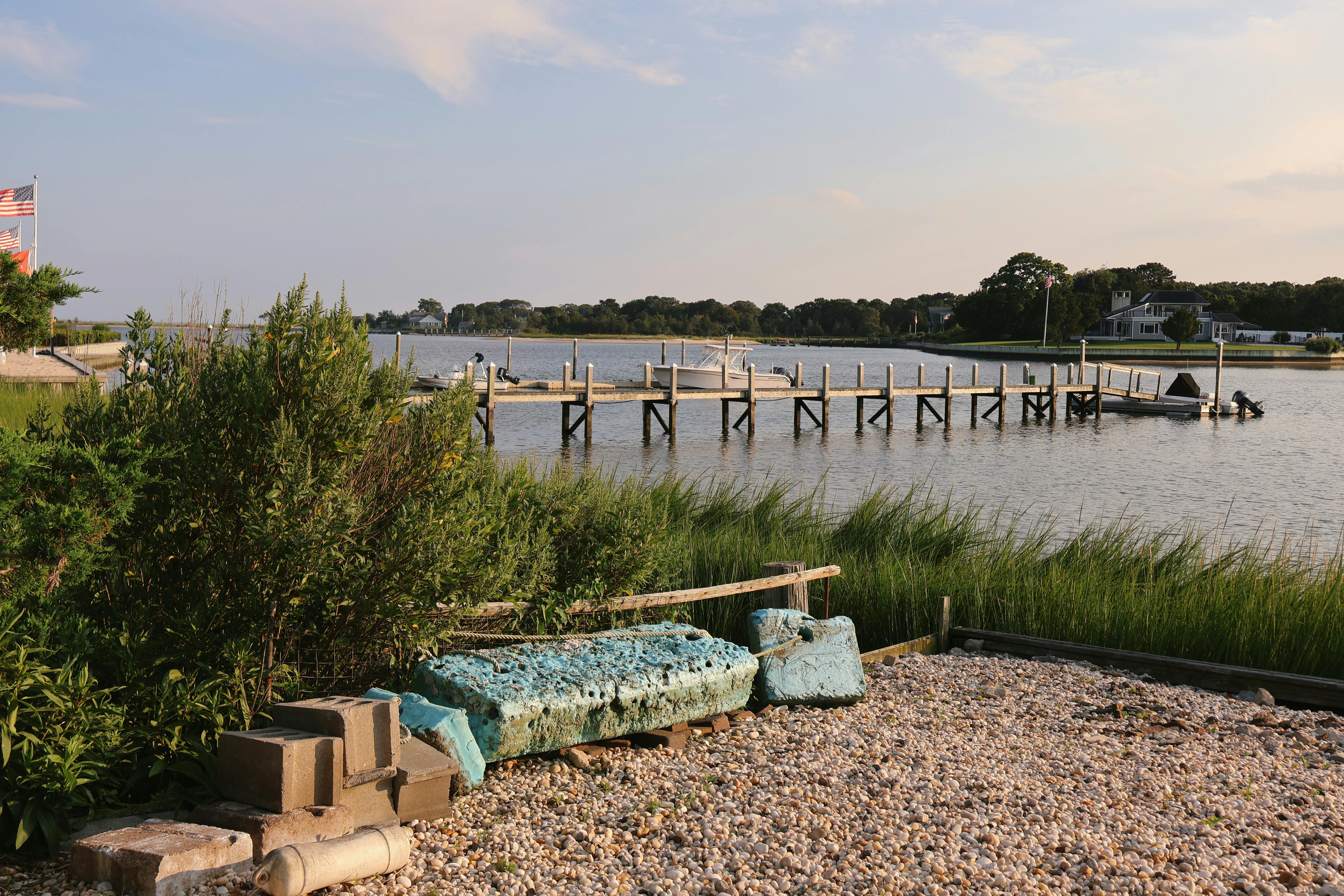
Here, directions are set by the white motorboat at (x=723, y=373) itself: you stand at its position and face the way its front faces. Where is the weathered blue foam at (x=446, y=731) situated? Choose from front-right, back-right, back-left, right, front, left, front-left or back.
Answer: left

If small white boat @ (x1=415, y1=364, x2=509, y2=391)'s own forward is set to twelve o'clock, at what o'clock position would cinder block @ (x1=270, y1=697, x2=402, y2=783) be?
The cinder block is roughly at 9 o'clock from the small white boat.

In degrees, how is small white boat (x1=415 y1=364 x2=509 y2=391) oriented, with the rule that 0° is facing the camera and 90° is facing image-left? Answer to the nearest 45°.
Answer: approximately 90°

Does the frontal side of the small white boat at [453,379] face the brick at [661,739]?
no

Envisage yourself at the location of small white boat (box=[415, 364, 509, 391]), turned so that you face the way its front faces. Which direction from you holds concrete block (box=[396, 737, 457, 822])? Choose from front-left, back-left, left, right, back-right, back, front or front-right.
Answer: left

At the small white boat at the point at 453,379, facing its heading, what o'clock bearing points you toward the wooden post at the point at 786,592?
The wooden post is roughly at 9 o'clock from the small white boat.

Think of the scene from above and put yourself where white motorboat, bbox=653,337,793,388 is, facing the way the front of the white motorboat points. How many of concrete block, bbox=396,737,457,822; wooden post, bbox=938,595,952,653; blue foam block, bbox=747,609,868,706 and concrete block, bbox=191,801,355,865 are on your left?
4

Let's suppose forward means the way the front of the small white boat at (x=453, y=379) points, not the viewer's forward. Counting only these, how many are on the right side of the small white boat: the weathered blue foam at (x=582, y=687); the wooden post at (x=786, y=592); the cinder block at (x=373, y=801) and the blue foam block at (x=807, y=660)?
0

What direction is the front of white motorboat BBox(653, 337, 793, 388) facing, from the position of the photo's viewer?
facing to the left of the viewer

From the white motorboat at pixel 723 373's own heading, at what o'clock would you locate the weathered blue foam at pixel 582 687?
The weathered blue foam is roughly at 9 o'clock from the white motorboat.

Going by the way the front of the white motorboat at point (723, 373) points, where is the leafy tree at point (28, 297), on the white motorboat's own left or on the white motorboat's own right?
on the white motorboat's own left

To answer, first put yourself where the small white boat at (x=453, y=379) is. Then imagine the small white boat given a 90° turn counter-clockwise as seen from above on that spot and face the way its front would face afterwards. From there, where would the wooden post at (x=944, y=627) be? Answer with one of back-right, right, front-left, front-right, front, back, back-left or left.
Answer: front

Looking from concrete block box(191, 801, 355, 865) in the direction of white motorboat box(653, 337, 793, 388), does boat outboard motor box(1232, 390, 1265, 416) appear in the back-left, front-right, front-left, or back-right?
front-right

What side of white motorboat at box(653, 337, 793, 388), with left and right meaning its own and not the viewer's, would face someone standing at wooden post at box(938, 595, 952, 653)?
left

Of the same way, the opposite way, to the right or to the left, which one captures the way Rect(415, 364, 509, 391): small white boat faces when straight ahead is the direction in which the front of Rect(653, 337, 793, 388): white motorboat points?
the same way

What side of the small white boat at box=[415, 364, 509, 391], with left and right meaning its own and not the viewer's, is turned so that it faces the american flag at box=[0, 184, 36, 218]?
front

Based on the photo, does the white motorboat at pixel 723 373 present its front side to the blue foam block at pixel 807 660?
no

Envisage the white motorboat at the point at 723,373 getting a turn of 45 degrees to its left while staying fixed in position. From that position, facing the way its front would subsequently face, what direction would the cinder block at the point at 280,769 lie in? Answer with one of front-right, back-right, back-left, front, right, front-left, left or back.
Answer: front-left

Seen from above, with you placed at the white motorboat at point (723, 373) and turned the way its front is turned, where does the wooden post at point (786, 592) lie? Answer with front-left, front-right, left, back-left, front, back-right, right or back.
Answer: left

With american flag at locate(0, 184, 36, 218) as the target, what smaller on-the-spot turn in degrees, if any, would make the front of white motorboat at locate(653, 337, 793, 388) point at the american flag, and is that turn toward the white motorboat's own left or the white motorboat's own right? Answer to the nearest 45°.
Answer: approximately 45° to the white motorboat's own left

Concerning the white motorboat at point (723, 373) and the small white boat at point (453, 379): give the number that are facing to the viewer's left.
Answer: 2

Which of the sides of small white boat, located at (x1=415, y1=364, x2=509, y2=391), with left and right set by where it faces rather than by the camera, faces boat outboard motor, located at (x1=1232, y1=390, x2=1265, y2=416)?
back

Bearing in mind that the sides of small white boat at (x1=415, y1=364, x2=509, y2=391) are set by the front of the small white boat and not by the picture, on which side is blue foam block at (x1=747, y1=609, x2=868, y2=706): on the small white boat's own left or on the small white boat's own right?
on the small white boat's own left
